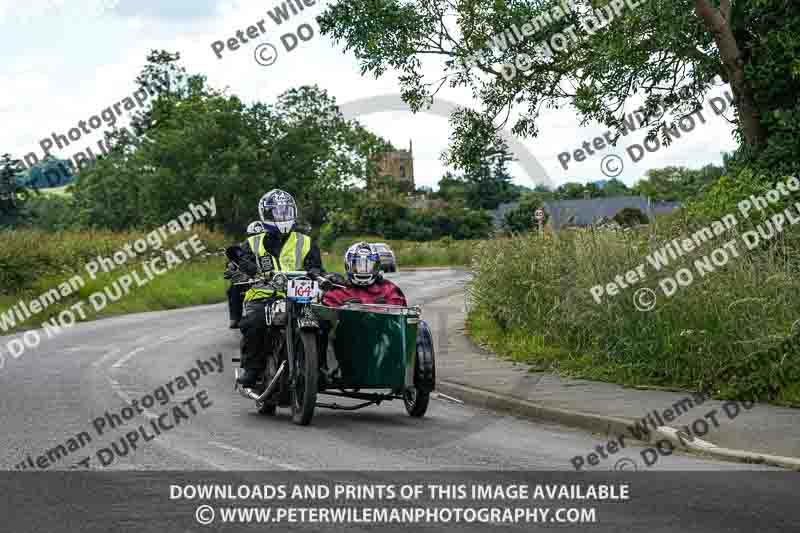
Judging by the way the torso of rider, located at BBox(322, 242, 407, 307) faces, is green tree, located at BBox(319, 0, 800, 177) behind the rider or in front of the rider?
behind

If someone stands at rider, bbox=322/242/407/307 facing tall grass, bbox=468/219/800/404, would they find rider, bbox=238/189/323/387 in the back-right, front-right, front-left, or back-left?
back-left

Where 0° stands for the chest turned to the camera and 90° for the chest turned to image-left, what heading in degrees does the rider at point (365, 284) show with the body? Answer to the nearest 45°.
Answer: approximately 0°

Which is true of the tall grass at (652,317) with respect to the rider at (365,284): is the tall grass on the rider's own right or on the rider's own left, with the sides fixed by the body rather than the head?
on the rider's own left

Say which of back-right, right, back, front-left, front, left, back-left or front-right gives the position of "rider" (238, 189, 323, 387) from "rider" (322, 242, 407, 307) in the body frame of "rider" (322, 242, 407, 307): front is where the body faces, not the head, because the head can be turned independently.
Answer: right
